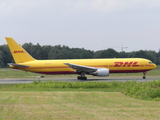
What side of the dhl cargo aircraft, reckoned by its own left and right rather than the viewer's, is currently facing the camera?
right
